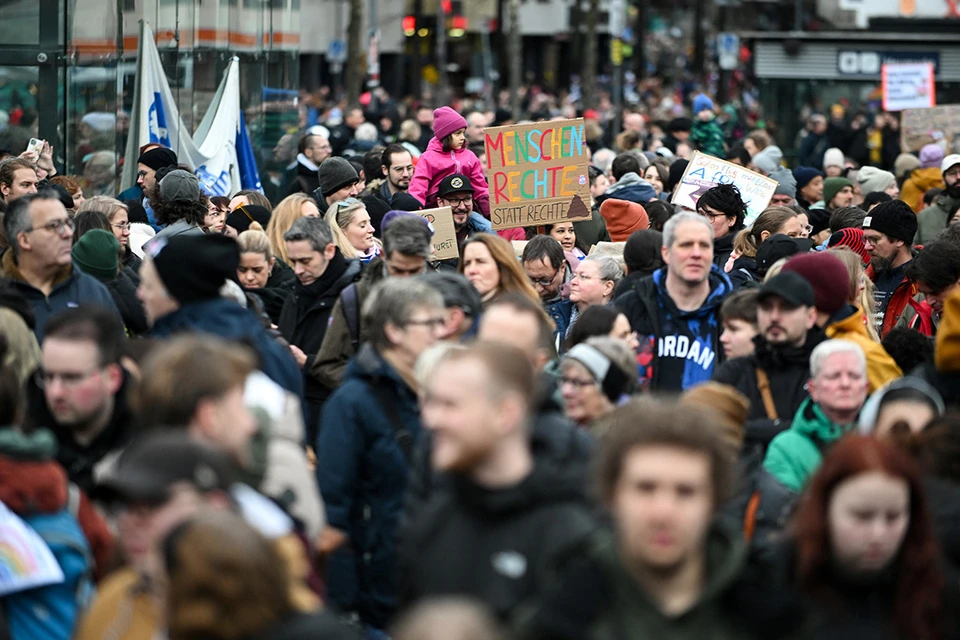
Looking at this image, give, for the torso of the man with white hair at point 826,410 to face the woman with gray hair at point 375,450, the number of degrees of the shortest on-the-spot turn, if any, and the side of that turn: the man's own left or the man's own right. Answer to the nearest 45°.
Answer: approximately 135° to the man's own right

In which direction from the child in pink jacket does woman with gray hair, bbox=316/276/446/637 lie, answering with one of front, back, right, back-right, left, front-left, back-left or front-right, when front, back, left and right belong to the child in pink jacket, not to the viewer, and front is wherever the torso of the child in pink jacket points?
front-right

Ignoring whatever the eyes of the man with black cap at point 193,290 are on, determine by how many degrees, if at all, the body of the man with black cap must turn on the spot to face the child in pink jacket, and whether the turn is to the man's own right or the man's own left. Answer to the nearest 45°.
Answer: approximately 90° to the man's own right

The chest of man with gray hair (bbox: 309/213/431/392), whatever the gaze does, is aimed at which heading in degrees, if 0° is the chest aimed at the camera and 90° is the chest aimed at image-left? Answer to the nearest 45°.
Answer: approximately 315°

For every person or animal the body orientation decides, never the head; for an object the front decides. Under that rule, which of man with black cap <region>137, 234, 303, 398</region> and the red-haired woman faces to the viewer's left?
the man with black cap
